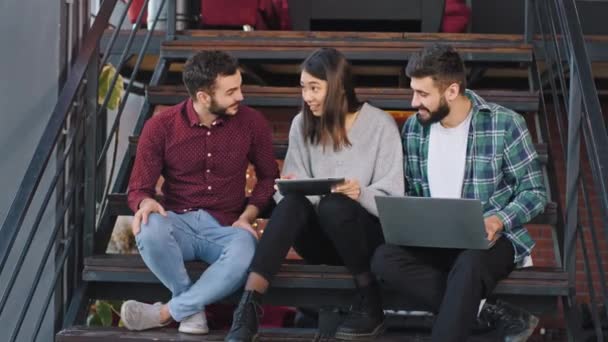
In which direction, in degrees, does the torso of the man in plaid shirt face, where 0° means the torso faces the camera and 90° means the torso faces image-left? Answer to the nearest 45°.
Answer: approximately 45°

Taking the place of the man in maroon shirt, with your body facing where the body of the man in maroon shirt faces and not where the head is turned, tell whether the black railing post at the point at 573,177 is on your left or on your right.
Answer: on your left

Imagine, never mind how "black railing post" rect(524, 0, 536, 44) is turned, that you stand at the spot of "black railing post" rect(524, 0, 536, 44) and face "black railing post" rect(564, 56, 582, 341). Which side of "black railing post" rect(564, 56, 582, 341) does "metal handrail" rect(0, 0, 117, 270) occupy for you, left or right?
right

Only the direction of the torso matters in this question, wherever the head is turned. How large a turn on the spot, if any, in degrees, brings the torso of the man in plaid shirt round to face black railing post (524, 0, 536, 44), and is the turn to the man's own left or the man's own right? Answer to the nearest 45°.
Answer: approximately 135° to the man's own right

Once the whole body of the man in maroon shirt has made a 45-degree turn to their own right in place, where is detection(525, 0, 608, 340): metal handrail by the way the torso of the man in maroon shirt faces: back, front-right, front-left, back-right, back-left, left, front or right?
back-left

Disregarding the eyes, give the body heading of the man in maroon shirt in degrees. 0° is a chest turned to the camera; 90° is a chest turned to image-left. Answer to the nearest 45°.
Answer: approximately 0°

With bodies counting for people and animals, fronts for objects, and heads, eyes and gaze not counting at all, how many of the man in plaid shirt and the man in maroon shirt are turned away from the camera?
0

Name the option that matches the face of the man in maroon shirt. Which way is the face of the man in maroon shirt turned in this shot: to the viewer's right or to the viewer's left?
to the viewer's right

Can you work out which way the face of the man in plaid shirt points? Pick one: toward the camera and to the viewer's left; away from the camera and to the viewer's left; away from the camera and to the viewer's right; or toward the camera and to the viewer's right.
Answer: toward the camera and to the viewer's left

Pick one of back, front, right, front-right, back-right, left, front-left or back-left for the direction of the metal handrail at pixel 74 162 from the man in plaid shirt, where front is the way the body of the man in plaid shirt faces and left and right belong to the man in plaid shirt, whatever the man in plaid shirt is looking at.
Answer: front-right

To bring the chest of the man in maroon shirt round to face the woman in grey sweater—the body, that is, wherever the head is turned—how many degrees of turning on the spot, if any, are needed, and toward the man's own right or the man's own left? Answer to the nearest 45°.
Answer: approximately 90° to the man's own left
